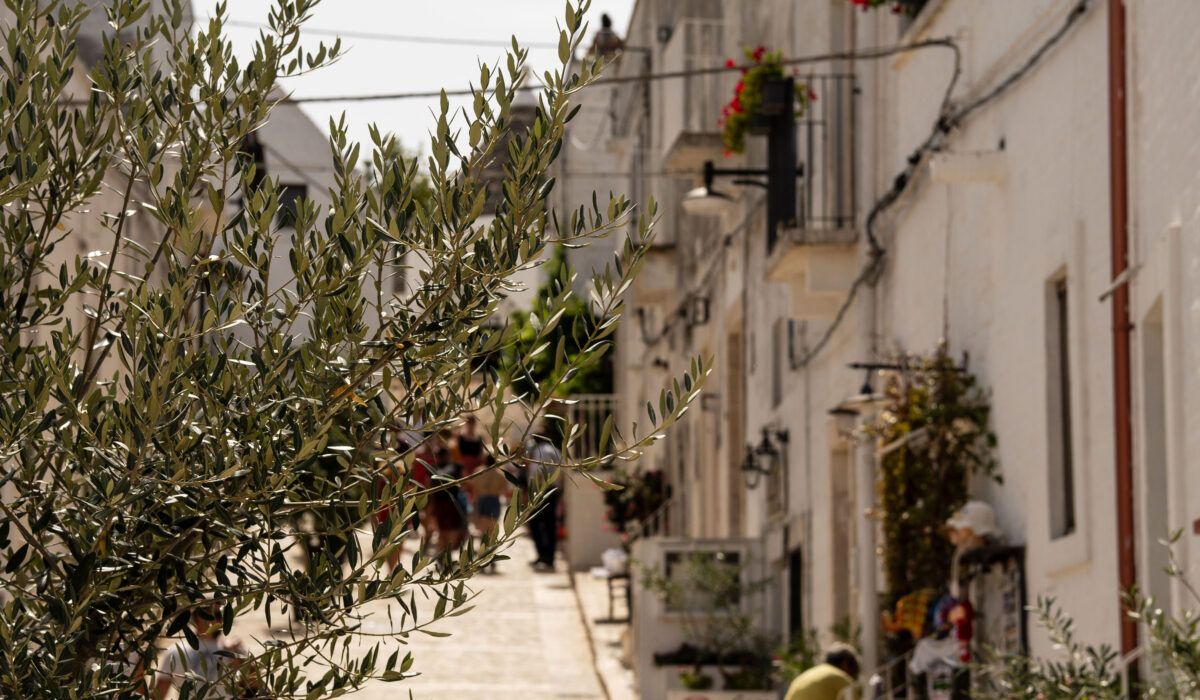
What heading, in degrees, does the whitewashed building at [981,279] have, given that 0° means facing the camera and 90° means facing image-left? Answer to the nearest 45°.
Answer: approximately 90°
